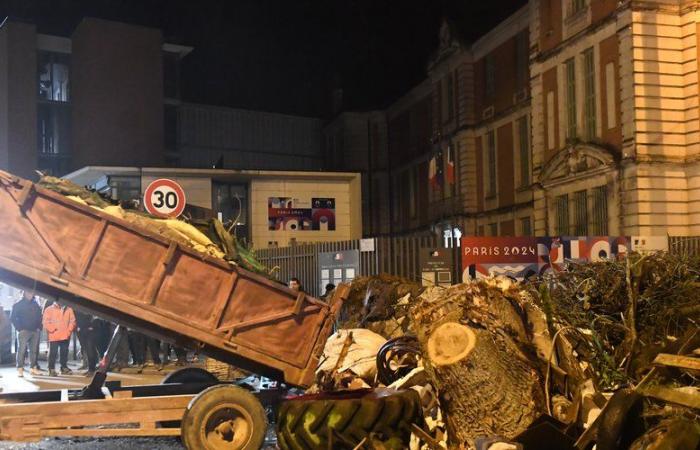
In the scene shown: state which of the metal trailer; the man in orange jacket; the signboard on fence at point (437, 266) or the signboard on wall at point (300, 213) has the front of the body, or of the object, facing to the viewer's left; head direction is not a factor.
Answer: the metal trailer

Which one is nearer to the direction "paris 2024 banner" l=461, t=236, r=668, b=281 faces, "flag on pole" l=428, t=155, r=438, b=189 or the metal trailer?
the metal trailer

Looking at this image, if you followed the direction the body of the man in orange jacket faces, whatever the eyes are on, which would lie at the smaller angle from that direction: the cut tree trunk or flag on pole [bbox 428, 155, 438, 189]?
the cut tree trunk

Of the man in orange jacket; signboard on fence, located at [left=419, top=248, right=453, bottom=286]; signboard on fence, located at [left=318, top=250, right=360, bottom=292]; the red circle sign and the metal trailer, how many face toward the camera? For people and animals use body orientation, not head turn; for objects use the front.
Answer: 4

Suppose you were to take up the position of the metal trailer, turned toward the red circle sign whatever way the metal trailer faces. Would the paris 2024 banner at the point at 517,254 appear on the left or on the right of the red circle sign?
right

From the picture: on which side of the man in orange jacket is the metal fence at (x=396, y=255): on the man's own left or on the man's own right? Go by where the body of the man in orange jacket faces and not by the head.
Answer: on the man's own left

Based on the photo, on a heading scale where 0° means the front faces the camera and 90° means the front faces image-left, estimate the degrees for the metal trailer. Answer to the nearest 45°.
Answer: approximately 90°

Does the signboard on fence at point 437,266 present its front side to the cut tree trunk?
yes

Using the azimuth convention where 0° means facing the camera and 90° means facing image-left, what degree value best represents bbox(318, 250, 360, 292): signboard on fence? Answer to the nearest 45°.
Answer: approximately 0°

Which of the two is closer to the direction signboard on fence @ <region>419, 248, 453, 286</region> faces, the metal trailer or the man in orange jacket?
the metal trailer

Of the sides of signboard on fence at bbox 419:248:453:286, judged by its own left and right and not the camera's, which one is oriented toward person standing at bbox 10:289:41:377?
right
